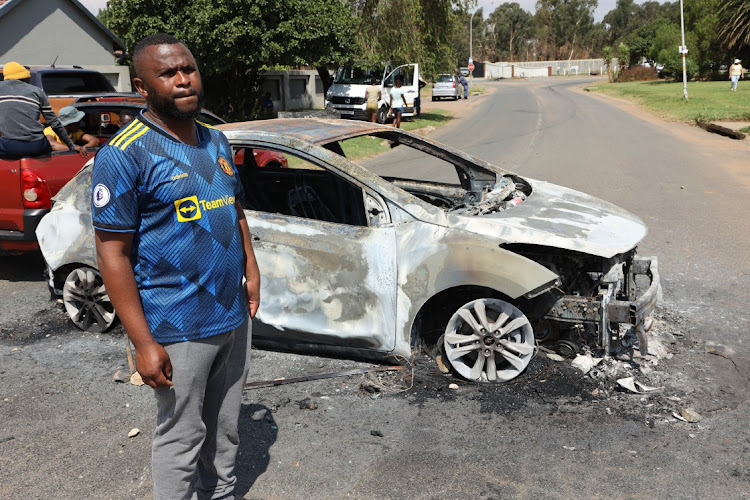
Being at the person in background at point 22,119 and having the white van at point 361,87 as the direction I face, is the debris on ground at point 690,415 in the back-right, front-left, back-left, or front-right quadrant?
back-right

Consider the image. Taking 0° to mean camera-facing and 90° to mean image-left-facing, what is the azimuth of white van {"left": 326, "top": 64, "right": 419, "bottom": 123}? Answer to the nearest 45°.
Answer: approximately 45°

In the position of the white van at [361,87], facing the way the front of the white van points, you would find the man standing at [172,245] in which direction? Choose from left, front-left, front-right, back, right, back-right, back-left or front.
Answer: front-left

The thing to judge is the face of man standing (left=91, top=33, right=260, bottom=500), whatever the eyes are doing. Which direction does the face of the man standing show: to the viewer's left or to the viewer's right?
to the viewer's right

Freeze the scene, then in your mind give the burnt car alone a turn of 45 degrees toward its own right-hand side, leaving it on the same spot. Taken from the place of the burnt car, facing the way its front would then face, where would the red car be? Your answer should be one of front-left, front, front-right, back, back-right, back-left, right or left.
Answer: back-right

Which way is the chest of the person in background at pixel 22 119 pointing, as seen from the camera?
away from the camera

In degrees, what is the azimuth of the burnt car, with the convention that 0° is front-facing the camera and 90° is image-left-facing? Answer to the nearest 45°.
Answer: approximately 315°

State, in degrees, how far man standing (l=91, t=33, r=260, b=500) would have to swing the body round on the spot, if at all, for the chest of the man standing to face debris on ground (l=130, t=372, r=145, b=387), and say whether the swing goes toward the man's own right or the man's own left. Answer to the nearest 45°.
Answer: approximately 135° to the man's own left

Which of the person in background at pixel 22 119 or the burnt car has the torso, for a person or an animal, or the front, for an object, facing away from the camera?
the person in background

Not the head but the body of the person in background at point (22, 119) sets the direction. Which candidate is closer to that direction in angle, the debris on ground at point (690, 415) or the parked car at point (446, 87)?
the parked car

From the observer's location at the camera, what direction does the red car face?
facing away from the viewer and to the right of the viewer

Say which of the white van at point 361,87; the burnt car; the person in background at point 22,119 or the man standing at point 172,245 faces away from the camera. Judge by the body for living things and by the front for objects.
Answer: the person in background

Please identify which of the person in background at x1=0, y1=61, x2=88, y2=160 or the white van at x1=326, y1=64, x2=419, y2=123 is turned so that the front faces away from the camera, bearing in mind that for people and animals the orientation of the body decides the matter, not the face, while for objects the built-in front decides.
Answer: the person in background
